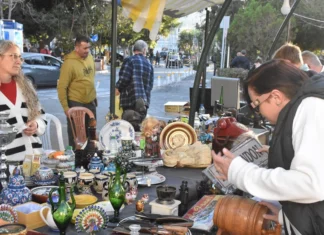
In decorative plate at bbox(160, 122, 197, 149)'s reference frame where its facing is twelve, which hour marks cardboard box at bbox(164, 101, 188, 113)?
The cardboard box is roughly at 6 o'clock from the decorative plate.

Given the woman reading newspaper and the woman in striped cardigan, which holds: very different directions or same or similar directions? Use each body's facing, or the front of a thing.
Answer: very different directions

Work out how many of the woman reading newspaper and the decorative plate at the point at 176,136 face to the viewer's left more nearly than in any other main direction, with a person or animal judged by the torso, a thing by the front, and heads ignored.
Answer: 1

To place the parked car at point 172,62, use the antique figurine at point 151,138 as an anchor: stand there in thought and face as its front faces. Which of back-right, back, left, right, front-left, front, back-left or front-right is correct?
back-left

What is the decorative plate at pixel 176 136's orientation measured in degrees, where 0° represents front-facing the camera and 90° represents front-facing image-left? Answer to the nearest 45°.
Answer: approximately 0°

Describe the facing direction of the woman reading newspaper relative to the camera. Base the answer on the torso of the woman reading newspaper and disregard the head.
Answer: to the viewer's left

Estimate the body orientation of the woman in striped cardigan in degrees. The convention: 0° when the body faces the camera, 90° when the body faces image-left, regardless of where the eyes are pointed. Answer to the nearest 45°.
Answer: approximately 315°

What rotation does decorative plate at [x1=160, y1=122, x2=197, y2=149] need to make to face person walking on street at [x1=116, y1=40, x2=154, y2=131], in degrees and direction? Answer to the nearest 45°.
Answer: approximately 180°
